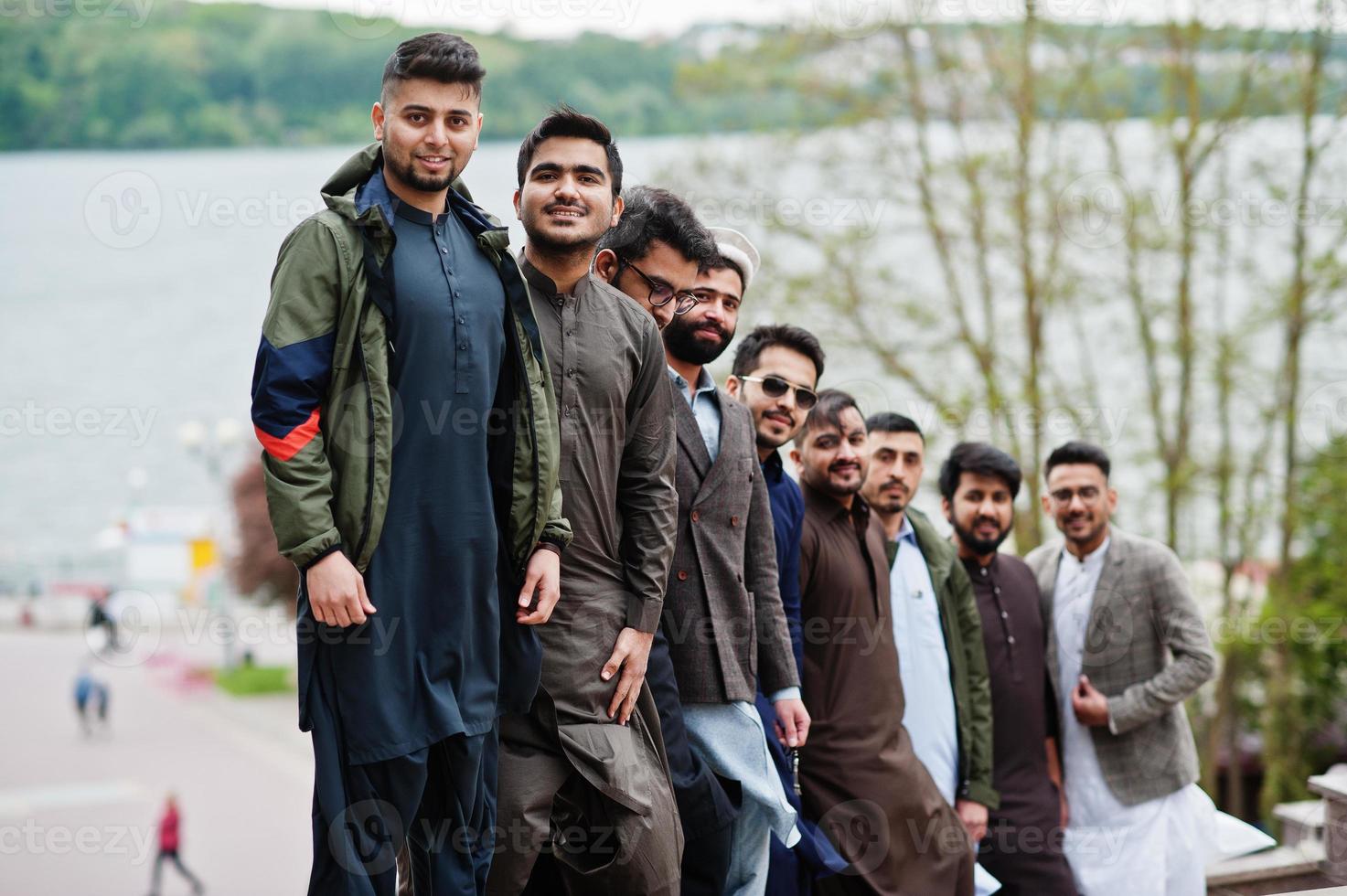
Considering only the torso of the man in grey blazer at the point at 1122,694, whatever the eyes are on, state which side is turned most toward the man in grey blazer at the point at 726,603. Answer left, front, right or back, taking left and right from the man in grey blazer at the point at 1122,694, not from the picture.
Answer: front

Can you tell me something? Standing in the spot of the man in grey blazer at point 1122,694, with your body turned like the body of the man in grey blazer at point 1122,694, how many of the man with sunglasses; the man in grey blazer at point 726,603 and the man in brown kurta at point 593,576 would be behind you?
0

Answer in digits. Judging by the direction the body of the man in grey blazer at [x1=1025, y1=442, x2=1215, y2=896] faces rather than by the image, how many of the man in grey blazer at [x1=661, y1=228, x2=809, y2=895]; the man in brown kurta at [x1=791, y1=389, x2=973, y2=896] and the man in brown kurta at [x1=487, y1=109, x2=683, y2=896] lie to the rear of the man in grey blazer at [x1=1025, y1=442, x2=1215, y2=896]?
0

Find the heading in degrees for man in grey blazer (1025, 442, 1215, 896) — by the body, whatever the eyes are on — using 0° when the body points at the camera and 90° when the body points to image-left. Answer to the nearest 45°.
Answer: approximately 45°

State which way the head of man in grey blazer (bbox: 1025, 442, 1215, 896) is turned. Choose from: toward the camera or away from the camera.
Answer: toward the camera

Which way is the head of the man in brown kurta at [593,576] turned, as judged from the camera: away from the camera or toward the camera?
toward the camera

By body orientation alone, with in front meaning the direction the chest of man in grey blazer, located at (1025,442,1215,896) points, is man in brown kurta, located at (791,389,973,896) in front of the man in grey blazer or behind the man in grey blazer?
in front

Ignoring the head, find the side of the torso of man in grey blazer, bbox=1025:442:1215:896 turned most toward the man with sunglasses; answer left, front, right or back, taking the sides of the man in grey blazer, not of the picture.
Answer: front

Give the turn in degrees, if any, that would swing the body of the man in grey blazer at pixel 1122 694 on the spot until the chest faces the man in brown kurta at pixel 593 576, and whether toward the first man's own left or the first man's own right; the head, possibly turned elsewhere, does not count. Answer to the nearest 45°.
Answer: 0° — they already face them
